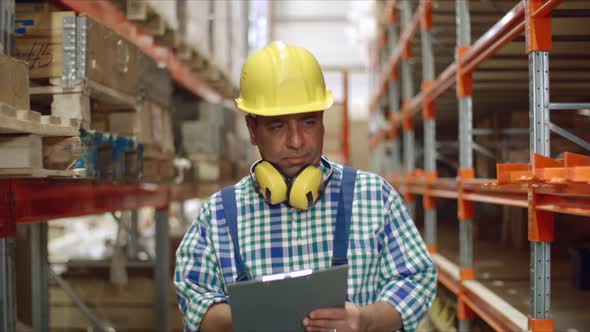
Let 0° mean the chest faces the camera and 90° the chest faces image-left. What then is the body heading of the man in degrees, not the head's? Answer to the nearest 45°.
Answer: approximately 0°

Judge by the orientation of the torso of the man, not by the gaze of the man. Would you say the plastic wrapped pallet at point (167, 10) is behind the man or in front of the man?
behind

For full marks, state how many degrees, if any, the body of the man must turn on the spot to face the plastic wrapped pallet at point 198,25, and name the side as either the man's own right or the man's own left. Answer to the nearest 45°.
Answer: approximately 180°

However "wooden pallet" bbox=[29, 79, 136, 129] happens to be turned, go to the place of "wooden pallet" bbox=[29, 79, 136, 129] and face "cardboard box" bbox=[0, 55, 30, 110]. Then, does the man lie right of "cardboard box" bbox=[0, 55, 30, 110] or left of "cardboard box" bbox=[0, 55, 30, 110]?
left

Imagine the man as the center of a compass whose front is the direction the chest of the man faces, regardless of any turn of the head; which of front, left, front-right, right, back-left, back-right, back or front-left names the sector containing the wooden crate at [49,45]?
back-right

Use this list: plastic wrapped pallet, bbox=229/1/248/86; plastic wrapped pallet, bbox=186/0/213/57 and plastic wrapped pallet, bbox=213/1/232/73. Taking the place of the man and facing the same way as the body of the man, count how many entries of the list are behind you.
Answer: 3
